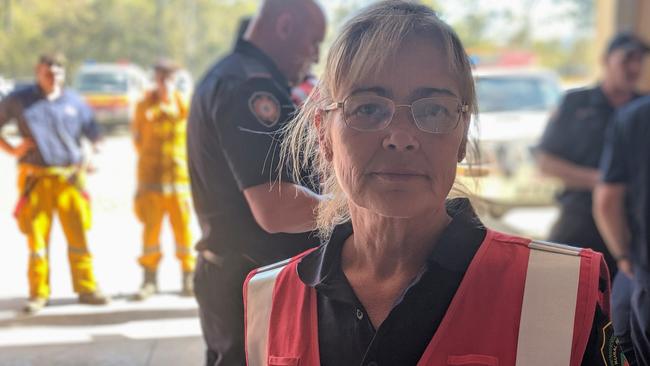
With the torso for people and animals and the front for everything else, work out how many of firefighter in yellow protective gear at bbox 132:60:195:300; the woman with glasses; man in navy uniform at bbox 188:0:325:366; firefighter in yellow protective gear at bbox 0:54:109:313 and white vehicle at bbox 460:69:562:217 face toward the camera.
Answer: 4

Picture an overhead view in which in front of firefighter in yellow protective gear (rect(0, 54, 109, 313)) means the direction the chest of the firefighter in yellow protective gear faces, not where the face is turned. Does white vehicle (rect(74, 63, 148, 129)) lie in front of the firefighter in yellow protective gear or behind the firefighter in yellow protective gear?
behind

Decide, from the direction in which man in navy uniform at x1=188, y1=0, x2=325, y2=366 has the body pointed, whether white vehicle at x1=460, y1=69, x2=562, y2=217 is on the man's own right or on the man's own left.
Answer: on the man's own left

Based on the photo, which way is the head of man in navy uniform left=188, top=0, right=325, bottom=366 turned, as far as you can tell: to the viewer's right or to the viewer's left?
to the viewer's right

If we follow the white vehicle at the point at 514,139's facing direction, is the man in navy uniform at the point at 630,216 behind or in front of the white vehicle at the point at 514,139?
in front

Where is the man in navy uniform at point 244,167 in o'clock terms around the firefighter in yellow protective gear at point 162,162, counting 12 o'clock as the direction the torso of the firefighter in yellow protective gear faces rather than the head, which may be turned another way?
The man in navy uniform is roughly at 12 o'clock from the firefighter in yellow protective gear.

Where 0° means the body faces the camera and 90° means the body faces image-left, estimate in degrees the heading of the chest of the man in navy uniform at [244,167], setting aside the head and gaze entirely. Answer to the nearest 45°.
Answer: approximately 270°

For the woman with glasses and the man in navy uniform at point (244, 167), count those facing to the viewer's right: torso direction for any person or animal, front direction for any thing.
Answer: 1

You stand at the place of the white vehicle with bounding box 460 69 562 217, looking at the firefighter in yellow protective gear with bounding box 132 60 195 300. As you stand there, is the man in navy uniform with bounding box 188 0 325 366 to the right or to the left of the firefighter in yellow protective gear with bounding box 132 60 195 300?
left
